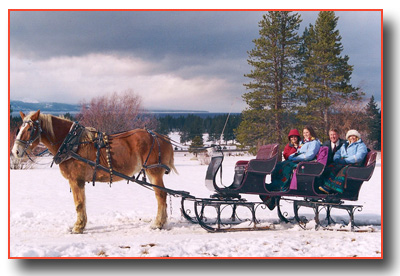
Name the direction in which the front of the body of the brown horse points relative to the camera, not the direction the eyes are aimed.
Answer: to the viewer's left

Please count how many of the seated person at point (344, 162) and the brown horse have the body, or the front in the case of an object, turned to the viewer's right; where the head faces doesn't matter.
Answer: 0

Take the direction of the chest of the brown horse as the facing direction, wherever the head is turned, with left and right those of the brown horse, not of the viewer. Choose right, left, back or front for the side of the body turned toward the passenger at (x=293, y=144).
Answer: back

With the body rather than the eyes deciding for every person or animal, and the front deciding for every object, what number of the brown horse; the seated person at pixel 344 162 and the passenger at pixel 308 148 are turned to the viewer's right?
0

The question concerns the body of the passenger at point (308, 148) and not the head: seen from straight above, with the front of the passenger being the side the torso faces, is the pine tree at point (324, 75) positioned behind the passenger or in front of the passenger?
behind

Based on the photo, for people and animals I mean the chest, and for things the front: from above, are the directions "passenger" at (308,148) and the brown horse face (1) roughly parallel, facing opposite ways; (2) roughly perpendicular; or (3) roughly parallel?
roughly parallel

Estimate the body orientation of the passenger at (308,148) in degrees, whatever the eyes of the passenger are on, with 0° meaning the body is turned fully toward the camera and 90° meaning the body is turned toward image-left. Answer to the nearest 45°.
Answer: approximately 45°

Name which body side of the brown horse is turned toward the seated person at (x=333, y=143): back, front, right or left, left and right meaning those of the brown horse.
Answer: back

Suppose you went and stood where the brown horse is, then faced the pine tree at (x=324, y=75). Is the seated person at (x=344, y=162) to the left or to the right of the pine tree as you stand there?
right

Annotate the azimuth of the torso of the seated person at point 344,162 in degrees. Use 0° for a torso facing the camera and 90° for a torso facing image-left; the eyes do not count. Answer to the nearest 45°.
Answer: approximately 45°

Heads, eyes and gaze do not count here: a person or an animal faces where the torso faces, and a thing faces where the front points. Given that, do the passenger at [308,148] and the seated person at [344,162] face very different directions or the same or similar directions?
same or similar directions

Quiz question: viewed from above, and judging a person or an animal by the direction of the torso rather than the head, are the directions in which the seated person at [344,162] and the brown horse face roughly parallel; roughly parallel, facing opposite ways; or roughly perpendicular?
roughly parallel

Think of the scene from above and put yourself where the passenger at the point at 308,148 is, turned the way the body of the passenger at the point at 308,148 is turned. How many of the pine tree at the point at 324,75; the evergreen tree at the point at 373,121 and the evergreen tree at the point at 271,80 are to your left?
0

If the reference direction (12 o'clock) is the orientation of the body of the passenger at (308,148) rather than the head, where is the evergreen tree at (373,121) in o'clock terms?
The evergreen tree is roughly at 5 o'clock from the passenger.

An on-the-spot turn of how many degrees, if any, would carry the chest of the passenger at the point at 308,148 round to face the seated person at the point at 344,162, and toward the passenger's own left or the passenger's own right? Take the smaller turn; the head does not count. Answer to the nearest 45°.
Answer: approximately 135° to the passenger's own left
